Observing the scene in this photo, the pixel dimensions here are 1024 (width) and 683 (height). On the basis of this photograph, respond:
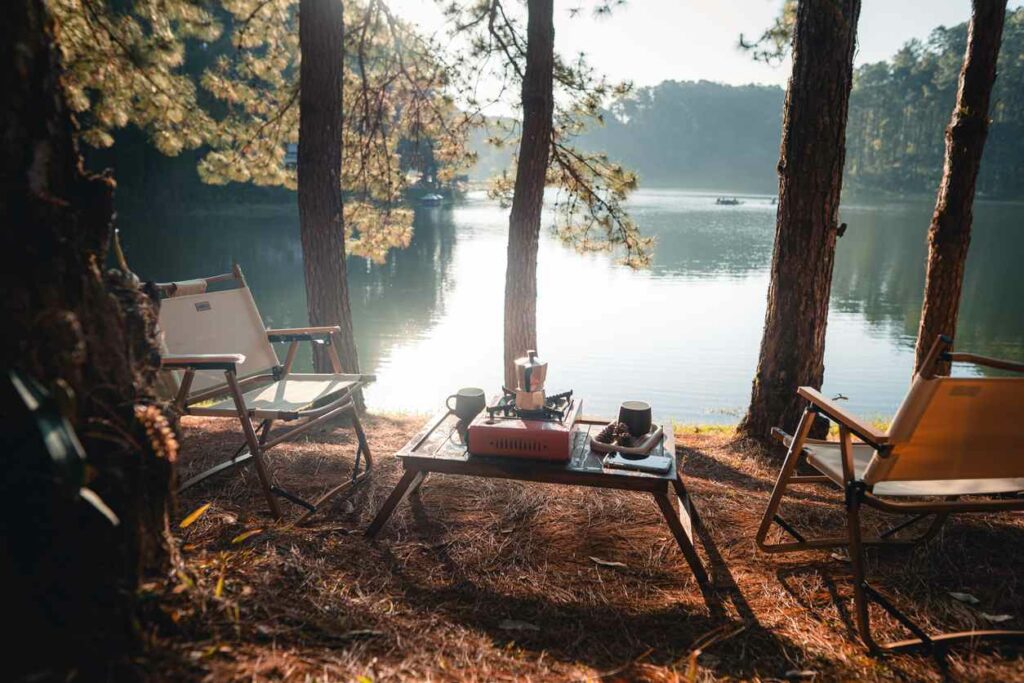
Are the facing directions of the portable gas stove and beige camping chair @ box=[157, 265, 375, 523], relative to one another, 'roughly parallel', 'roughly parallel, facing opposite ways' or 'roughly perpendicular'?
roughly perpendicular

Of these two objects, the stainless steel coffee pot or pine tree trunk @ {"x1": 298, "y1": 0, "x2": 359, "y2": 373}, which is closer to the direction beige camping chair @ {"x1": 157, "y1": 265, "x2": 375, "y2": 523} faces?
the stainless steel coffee pot

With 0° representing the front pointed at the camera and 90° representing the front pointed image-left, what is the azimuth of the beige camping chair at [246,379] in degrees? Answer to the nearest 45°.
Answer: approximately 315°

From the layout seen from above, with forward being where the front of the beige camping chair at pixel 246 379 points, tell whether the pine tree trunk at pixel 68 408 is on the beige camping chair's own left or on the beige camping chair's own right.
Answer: on the beige camping chair's own right

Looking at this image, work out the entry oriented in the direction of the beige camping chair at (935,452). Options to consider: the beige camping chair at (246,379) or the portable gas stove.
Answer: the beige camping chair at (246,379)

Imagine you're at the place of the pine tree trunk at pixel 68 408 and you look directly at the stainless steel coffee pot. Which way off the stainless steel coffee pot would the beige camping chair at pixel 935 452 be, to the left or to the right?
right

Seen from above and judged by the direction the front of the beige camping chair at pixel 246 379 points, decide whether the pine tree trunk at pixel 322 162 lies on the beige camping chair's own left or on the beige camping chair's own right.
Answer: on the beige camping chair's own left

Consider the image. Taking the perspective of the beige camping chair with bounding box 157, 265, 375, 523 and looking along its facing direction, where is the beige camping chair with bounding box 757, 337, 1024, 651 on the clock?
the beige camping chair with bounding box 757, 337, 1024, 651 is roughly at 12 o'clock from the beige camping chair with bounding box 157, 265, 375, 523.

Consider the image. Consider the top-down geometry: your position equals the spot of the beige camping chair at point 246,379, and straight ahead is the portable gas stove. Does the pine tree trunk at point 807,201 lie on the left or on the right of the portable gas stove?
left
